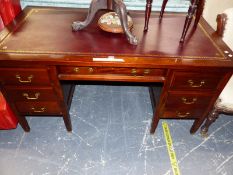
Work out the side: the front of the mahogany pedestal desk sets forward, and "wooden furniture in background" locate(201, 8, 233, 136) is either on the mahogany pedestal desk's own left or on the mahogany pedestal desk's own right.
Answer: on the mahogany pedestal desk's own left

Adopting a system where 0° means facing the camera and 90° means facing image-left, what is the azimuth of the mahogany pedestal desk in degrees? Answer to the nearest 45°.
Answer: approximately 0°
